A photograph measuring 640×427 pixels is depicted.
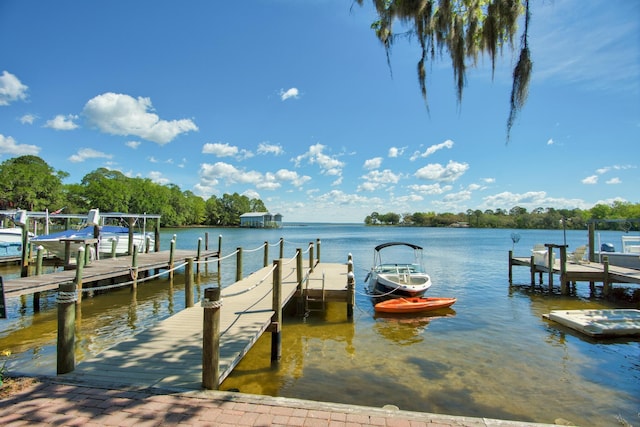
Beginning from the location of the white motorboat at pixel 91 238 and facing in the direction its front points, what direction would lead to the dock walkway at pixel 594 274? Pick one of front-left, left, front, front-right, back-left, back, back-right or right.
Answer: back-left

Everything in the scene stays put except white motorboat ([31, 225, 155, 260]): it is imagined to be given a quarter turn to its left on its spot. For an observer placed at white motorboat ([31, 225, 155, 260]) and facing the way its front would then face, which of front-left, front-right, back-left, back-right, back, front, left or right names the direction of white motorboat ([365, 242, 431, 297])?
front-left

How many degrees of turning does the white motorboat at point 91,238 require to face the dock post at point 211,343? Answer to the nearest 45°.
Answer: approximately 90° to its left

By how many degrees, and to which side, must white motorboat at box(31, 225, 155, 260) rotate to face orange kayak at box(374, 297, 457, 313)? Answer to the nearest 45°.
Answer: approximately 135° to its left

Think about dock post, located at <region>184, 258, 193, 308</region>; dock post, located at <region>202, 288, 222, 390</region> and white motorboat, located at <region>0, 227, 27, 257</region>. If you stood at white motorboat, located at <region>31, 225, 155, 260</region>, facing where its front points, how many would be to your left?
2

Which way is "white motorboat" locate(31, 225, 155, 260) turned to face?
to the viewer's left

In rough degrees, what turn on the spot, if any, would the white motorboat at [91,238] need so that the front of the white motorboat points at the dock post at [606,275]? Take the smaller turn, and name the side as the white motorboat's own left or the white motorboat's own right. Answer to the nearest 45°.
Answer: approximately 135° to the white motorboat's own left

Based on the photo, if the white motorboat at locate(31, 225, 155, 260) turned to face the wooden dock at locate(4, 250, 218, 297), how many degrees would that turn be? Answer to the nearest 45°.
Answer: approximately 90° to its left

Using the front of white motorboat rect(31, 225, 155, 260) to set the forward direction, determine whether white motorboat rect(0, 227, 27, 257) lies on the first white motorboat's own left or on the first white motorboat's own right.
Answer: on the first white motorboat's own right

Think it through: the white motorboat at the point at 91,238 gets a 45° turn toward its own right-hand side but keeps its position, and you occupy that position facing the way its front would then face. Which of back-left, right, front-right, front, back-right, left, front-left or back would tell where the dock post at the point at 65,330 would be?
back-left

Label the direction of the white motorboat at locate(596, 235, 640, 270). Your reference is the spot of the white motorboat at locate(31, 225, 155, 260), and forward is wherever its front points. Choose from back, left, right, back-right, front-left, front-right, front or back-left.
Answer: back-left
